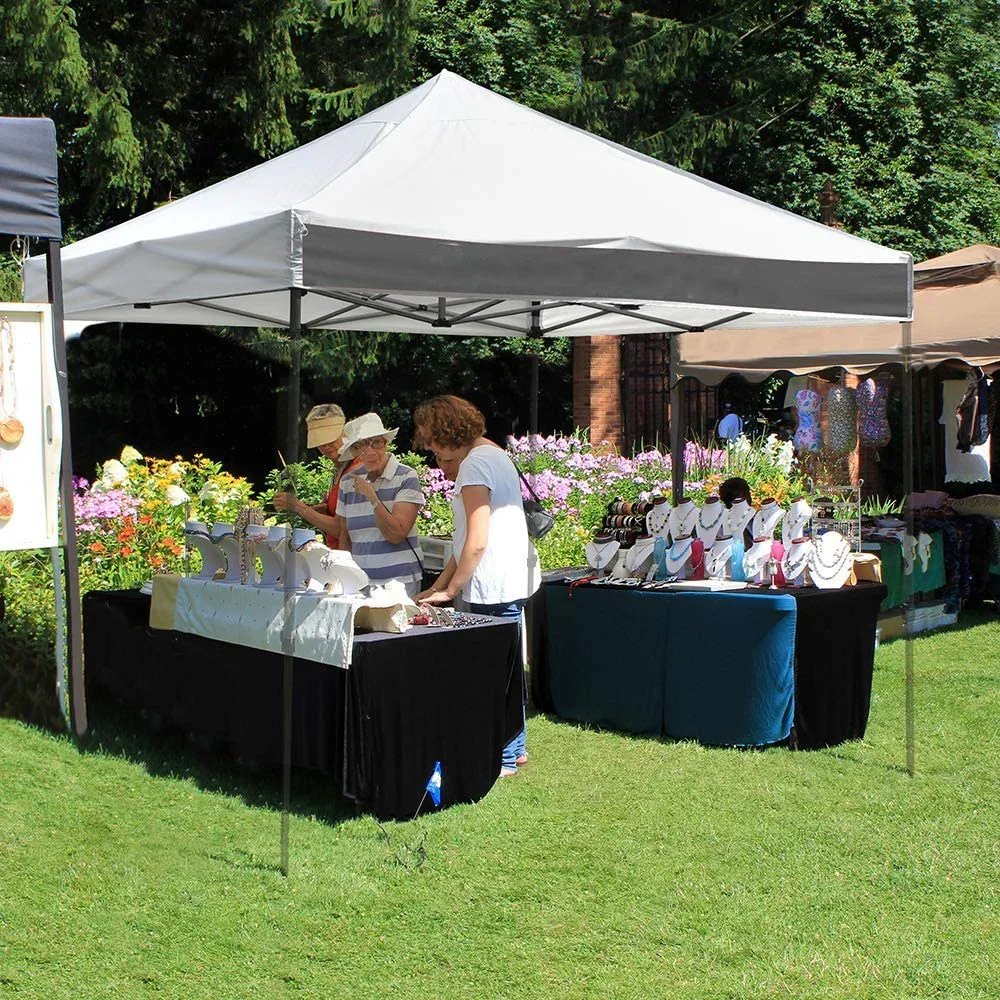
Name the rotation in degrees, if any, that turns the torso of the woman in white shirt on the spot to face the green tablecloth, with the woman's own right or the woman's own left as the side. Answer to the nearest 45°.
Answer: approximately 135° to the woman's own right

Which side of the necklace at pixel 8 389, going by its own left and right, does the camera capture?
front

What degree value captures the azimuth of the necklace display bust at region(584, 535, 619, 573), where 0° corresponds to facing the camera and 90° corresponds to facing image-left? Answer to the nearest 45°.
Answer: approximately 45°

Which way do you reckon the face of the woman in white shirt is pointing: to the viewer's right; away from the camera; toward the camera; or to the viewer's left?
to the viewer's left

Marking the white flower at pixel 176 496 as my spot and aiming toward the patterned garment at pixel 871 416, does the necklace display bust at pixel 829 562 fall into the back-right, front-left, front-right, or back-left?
front-right

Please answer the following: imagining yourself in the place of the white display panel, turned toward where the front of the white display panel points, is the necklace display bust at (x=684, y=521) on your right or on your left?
on your left

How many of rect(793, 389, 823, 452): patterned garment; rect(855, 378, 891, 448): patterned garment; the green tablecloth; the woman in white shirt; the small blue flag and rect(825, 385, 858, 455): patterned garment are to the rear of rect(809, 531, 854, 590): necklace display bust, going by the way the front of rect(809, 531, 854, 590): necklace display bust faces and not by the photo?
4

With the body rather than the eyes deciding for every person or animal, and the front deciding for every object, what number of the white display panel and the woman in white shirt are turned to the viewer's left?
1

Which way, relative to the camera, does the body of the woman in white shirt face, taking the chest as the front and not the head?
to the viewer's left

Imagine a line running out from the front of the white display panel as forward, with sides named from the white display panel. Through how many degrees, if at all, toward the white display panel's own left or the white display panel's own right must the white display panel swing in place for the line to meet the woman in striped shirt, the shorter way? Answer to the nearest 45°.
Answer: approximately 90° to the white display panel's own left

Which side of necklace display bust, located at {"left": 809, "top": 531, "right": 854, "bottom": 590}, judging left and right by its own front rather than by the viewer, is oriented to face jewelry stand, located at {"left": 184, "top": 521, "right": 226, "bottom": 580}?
right

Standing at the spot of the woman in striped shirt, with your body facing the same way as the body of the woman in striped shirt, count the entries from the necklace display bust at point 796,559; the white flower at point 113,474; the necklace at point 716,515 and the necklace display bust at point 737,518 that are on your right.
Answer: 1

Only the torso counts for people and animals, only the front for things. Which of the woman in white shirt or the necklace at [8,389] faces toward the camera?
the necklace

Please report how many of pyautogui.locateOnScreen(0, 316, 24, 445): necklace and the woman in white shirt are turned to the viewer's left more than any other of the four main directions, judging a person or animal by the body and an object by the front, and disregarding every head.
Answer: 1

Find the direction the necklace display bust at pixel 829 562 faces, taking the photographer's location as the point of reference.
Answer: facing the viewer

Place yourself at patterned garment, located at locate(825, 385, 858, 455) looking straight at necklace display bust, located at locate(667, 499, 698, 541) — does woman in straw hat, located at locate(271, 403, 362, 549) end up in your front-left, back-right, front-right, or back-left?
front-right
